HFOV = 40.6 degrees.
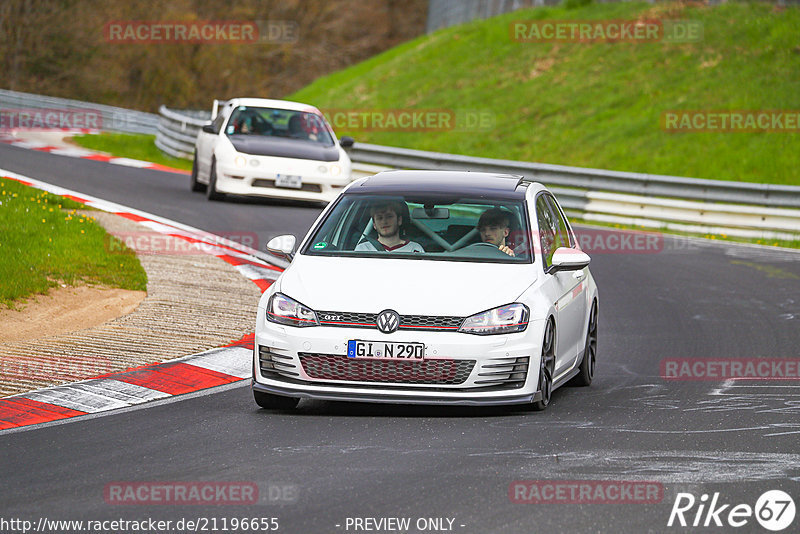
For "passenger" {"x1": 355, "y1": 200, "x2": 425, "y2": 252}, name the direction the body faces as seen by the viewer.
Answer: toward the camera

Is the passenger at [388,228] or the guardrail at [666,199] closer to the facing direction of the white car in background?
the passenger

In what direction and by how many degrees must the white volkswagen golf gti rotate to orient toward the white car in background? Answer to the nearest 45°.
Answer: approximately 180°

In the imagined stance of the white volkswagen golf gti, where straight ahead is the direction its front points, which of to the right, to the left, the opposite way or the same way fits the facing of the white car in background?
the same way

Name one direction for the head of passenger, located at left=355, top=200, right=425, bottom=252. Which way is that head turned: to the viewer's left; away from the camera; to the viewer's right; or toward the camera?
toward the camera

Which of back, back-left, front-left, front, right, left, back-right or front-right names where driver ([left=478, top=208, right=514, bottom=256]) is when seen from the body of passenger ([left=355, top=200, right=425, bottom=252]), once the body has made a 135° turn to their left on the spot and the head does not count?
front-right

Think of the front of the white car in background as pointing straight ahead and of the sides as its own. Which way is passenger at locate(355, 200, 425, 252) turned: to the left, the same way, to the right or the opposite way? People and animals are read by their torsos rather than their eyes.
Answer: the same way

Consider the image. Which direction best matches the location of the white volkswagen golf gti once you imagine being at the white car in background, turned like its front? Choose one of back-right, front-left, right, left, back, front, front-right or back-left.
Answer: front

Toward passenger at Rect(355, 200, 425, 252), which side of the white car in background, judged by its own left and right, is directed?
front

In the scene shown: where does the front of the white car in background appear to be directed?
toward the camera

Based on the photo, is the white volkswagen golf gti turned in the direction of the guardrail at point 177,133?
no

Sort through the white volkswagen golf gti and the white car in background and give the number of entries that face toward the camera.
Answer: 2

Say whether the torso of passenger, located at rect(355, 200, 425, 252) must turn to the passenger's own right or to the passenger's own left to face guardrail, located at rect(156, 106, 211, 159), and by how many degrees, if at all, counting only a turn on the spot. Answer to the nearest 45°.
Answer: approximately 180°
